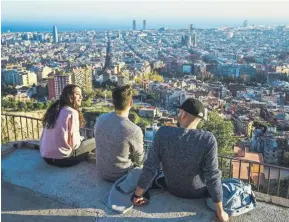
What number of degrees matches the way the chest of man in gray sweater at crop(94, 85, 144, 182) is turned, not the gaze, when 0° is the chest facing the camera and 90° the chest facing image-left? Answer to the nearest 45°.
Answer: approximately 225°

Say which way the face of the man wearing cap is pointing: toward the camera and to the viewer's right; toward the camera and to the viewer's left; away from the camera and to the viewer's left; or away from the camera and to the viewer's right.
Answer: away from the camera and to the viewer's left

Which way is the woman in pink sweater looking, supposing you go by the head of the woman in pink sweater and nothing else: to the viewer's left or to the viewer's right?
to the viewer's right

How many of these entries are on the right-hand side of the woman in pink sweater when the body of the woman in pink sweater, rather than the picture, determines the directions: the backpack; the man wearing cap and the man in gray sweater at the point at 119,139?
3

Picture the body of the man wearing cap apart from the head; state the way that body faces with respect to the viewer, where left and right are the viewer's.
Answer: facing away from the viewer

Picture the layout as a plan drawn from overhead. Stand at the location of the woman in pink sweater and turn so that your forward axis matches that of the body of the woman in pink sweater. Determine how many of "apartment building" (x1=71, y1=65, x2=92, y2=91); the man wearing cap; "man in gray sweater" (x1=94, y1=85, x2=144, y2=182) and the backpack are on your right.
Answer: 3

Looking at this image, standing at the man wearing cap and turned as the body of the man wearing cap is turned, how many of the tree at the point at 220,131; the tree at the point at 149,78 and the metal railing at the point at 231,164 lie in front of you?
3

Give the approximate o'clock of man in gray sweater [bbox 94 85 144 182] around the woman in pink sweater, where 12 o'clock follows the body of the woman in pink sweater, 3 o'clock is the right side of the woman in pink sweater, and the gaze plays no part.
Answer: The man in gray sweater is roughly at 3 o'clock from the woman in pink sweater.

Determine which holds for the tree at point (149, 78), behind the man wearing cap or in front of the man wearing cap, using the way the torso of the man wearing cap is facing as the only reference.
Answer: in front

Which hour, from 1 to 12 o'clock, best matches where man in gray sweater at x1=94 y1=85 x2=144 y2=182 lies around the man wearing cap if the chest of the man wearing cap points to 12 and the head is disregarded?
The man in gray sweater is roughly at 10 o'clock from the man wearing cap.

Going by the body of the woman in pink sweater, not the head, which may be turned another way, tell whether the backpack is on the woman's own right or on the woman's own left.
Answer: on the woman's own right
